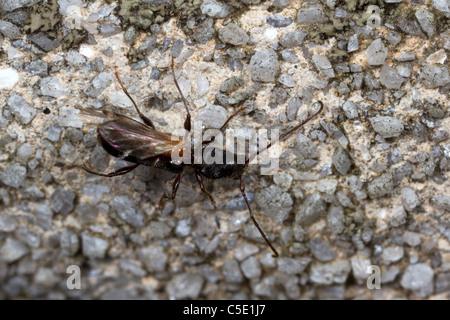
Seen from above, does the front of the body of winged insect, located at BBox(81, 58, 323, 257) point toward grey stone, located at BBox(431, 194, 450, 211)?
yes

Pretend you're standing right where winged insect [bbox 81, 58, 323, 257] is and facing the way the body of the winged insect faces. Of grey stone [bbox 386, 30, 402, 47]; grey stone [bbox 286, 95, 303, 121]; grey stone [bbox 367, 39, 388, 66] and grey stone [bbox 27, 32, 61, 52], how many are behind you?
1

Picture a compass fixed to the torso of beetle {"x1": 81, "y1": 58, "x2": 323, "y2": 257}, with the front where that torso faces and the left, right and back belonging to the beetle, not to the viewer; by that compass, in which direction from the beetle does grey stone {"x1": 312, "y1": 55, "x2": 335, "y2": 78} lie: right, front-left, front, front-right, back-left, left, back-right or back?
front

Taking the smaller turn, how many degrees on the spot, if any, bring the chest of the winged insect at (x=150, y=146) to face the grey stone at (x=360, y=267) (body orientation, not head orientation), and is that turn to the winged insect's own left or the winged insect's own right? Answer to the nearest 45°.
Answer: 0° — it already faces it

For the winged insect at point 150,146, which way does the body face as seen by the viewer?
to the viewer's right

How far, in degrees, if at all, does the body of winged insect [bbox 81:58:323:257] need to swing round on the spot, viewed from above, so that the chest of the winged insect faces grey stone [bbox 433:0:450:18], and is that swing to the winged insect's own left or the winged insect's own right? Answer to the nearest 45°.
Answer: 0° — it already faces it

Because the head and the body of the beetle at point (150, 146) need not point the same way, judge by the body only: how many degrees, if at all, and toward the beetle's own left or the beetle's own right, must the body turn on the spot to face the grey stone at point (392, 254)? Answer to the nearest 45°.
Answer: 0° — it already faces it
